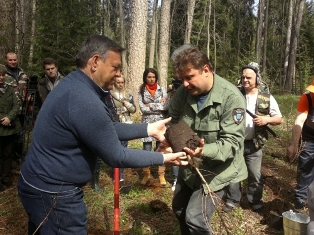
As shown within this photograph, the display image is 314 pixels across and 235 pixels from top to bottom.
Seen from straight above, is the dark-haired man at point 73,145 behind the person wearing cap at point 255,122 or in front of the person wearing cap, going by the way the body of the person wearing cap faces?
in front

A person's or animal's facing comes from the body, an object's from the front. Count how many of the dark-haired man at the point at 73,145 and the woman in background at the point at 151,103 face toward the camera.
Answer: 1

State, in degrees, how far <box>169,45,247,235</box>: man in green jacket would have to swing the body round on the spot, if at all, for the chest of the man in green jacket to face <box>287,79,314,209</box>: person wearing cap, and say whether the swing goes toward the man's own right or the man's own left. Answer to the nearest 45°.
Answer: approximately 180°

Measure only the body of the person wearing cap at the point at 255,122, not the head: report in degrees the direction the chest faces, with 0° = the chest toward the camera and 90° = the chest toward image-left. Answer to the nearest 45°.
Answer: approximately 45°

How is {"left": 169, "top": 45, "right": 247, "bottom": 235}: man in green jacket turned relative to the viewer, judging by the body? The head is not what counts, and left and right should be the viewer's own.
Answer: facing the viewer and to the left of the viewer

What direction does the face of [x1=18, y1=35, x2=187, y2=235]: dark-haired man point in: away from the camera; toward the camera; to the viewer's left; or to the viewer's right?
to the viewer's right

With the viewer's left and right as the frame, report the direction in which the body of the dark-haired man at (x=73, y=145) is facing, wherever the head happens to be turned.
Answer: facing to the right of the viewer

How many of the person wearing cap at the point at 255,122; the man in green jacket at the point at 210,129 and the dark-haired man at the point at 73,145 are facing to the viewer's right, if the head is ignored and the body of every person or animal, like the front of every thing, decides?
1

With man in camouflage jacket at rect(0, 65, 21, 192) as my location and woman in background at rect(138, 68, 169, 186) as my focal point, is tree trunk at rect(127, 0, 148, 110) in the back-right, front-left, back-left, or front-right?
front-left

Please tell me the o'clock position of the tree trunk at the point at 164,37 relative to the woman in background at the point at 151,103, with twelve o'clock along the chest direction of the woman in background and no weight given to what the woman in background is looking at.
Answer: The tree trunk is roughly at 6 o'clock from the woman in background.

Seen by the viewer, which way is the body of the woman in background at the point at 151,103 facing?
toward the camera

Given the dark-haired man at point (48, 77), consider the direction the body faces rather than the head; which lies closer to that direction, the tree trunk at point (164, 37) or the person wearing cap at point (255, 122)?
the person wearing cap

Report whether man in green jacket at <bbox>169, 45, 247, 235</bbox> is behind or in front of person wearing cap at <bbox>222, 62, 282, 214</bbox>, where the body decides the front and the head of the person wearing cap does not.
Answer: in front
